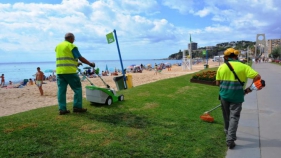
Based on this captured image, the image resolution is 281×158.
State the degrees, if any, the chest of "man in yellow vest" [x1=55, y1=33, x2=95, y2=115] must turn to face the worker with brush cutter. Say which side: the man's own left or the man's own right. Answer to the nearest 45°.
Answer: approximately 90° to the man's own right

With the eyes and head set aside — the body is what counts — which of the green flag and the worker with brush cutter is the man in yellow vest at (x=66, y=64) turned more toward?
the green flag

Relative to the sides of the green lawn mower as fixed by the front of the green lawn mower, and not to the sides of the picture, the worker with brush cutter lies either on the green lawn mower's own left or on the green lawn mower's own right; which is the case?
on the green lawn mower's own right

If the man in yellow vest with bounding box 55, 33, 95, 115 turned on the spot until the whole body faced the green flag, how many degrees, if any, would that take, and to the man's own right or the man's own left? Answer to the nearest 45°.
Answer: approximately 45° to the man's own left

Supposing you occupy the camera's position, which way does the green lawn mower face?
facing away from the viewer and to the right of the viewer

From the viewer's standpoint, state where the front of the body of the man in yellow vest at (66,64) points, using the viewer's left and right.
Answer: facing away from the viewer and to the right of the viewer
